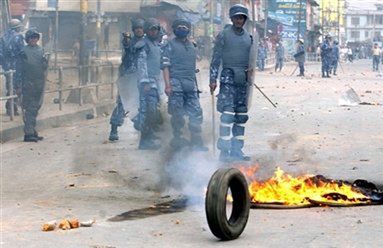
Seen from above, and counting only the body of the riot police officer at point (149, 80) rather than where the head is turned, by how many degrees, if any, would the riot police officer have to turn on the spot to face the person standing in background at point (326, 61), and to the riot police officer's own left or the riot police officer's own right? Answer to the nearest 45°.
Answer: approximately 135° to the riot police officer's own left

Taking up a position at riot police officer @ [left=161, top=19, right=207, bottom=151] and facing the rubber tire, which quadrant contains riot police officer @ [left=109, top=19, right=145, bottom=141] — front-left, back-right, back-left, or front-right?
back-right

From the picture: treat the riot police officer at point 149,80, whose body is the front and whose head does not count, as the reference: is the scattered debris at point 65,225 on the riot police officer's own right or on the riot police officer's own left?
on the riot police officer's own right

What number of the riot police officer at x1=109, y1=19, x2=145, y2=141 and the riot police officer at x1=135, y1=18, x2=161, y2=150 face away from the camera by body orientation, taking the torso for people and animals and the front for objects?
0

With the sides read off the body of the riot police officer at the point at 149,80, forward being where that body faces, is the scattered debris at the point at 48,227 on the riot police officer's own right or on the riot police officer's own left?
on the riot police officer's own right

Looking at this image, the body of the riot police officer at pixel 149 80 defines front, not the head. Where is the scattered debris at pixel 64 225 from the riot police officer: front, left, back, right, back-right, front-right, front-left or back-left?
front-right
